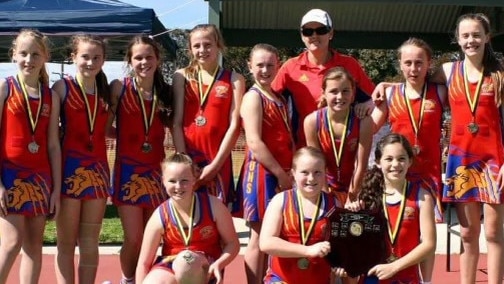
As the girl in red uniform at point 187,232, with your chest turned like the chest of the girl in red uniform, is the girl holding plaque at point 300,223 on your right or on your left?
on your left

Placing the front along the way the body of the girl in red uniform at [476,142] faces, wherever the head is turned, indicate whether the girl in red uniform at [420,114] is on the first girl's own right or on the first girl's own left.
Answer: on the first girl's own right

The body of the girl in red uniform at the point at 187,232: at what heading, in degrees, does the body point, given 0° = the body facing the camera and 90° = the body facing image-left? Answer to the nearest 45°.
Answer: approximately 0°

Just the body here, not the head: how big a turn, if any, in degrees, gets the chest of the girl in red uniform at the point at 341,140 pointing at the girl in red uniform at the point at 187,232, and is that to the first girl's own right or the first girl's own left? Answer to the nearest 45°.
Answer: approximately 90° to the first girl's own right
